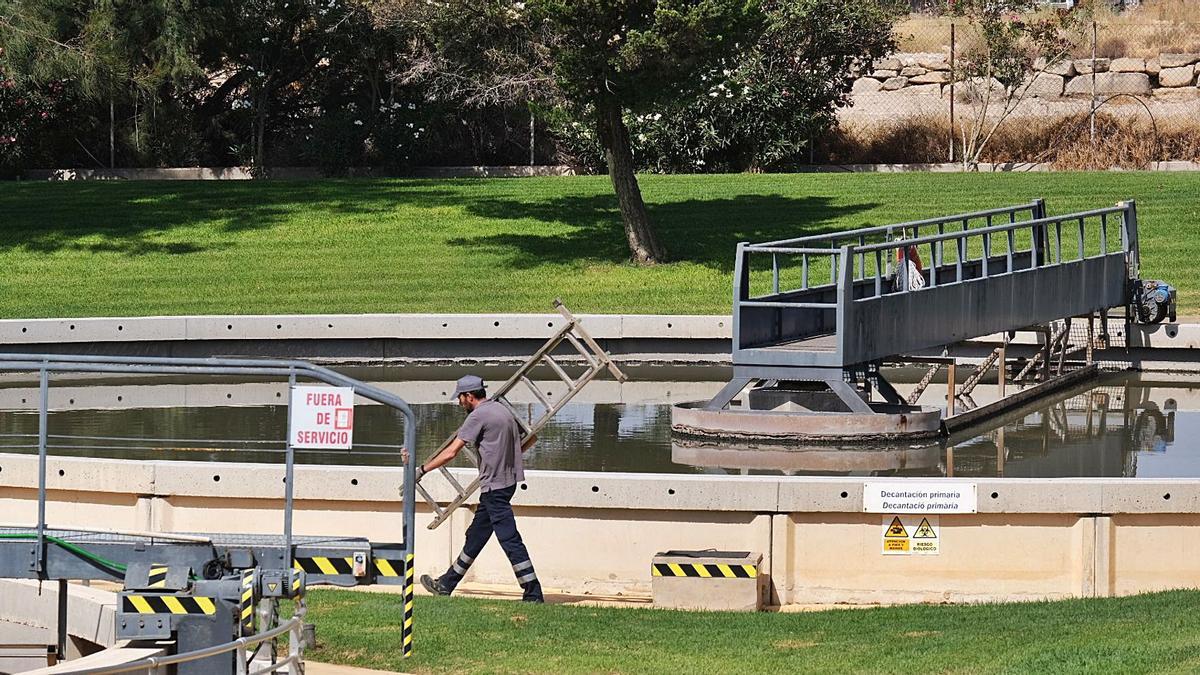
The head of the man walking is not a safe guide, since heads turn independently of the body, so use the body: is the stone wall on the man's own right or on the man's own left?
on the man's own right

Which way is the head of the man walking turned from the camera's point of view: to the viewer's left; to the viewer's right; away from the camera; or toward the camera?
to the viewer's left

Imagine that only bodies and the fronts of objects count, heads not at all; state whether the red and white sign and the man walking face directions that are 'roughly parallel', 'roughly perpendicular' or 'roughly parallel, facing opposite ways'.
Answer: roughly perpendicular

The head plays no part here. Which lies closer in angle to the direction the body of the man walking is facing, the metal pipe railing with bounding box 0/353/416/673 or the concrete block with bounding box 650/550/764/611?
the metal pipe railing

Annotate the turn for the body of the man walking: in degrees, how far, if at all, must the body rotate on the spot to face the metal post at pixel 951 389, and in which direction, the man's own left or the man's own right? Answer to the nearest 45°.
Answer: approximately 135° to the man's own right

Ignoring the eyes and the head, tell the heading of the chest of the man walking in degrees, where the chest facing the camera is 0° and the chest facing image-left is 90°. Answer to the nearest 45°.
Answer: approximately 90°

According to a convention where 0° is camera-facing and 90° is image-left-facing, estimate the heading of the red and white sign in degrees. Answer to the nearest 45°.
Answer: approximately 0°

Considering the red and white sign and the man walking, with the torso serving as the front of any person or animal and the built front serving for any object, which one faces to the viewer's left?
the man walking
